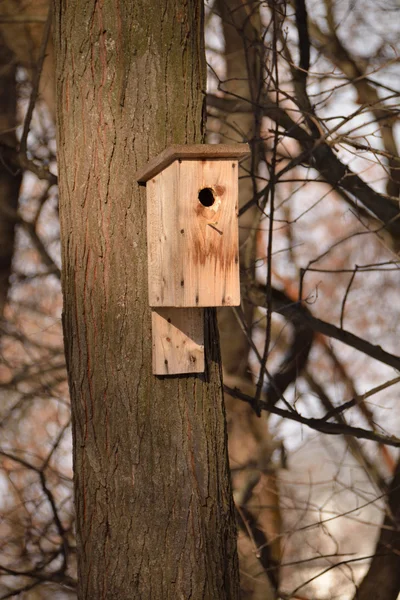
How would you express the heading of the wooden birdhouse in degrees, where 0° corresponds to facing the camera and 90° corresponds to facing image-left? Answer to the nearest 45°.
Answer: approximately 315°

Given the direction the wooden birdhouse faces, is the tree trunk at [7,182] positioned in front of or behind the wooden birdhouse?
behind
